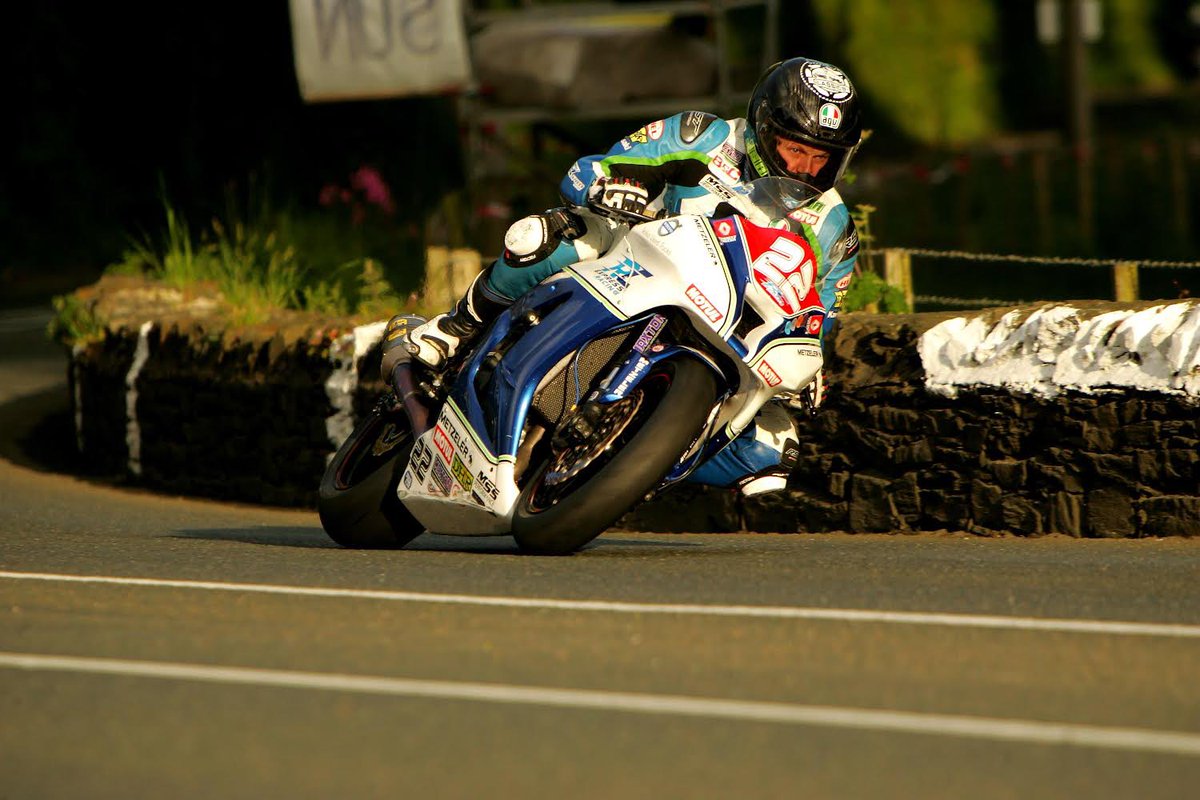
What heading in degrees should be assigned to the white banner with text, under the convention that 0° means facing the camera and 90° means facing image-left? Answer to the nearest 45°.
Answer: approximately 180°

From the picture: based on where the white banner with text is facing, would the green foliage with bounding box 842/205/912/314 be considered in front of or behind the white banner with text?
behind

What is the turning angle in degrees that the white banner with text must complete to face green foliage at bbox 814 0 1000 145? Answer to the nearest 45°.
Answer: approximately 45° to its right

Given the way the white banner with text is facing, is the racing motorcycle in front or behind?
behind

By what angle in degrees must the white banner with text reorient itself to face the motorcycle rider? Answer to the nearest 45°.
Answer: approximately 180°

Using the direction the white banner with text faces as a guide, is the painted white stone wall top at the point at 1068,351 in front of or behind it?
behind

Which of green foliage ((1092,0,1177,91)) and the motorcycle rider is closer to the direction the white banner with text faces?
the green foliage

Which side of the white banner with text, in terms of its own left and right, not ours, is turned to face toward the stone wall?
back
